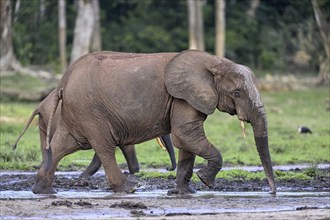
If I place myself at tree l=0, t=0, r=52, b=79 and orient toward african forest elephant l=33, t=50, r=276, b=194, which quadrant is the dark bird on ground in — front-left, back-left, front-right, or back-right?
front-left

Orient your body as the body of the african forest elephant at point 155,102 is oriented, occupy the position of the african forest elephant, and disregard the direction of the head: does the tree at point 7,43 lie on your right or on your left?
on your left

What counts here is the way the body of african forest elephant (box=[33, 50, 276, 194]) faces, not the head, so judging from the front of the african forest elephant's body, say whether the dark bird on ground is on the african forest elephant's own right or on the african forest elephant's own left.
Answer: on the african forest elephant's own left

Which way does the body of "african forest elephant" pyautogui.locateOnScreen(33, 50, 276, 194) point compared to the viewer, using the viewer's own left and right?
facing to the right of the viewer

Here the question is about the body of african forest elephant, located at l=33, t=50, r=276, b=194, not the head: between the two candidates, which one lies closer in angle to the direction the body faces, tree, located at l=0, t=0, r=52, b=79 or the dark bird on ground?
the dark bird on ground

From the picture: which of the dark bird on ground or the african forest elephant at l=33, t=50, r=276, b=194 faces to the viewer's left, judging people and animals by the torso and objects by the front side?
the dark bird on ground

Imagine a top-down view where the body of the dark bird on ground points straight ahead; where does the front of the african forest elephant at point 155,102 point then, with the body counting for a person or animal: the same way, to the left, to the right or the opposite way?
the opposite way

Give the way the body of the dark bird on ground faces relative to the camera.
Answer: to the viewer's left
